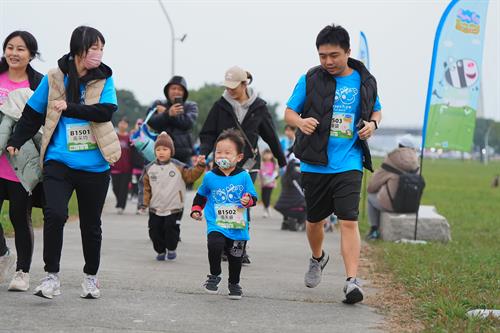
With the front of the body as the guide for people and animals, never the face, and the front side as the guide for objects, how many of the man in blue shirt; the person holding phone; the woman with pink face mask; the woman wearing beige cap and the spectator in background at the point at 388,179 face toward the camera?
4

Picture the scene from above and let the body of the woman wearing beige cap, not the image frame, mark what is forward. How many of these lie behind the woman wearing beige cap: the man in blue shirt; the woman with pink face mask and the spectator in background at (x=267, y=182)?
1

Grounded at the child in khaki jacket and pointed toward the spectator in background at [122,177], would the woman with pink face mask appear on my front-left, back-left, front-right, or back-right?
back-left

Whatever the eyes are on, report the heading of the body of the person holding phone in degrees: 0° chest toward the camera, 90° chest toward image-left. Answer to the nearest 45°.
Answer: approximately 0°

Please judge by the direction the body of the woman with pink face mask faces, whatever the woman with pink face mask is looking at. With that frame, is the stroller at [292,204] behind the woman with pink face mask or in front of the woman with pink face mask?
behind

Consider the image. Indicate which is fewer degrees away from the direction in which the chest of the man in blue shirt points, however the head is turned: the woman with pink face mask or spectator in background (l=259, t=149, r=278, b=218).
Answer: the woman with pink face mask

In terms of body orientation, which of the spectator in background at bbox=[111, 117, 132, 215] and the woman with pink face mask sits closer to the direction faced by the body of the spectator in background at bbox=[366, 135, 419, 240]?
the spectator in background

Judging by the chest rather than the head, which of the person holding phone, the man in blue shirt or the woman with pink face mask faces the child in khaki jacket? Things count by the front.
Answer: the person holding phone

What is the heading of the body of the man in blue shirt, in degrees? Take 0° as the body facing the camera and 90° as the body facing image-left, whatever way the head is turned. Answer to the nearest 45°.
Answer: approximately 0°

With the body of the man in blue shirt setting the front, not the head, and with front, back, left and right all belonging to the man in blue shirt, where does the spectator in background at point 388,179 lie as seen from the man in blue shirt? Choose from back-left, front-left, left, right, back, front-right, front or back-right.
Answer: back

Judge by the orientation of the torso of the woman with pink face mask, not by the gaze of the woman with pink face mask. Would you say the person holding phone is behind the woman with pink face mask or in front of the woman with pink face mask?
behind

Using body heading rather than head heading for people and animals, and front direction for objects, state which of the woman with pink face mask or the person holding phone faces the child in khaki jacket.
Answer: the person holding phone

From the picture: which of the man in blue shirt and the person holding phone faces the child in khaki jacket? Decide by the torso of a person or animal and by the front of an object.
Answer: the person holding phone
